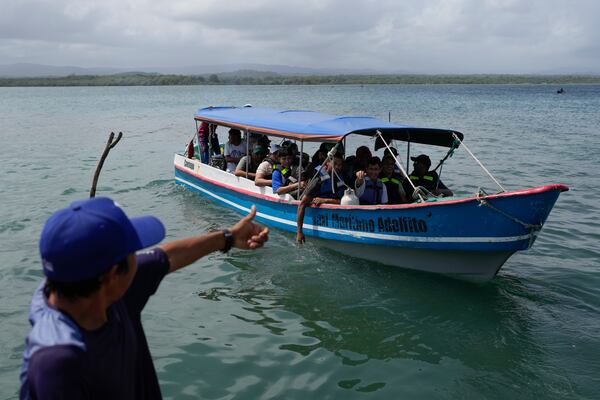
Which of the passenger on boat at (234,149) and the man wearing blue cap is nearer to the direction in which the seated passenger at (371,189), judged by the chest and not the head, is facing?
the man wearing blue cap

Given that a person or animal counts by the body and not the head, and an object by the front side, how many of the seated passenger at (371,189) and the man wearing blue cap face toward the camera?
1

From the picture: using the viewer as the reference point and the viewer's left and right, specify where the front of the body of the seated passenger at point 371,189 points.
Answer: facing the viewer

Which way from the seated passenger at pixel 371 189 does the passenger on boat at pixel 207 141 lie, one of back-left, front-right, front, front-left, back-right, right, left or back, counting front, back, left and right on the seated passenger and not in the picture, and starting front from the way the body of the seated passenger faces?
back-right

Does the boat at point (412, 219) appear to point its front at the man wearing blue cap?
no

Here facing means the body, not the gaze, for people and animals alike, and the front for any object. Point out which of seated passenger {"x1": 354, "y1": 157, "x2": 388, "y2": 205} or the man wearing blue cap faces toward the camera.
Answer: the seated passenger

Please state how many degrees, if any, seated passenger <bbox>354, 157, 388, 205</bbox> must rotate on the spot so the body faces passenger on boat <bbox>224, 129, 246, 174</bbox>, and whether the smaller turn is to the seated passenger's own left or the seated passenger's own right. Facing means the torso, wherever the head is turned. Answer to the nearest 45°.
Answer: approximately 135° to the seated passenger's own right

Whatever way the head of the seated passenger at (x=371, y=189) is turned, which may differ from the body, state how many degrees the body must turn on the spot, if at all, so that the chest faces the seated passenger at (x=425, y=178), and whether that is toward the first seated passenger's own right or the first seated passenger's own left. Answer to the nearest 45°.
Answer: approximately 135° to the first seated passenger's own left

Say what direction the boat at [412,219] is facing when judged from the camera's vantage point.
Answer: facing the viewer and to the right of the viewer

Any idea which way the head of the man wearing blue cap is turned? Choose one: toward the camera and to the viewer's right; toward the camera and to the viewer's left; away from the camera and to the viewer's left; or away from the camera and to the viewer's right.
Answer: away from the camera and to the viewer's right

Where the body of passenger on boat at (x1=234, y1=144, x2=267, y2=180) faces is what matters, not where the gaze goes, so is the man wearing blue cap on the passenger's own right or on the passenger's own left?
on the passenger's own right

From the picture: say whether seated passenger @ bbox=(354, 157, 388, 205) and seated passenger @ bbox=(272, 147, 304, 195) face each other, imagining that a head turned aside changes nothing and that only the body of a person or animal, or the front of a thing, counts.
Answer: no

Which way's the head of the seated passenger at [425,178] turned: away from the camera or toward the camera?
toward the camera

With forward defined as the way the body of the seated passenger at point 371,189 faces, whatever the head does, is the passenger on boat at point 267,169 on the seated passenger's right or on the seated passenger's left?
on the seated passenger's right
